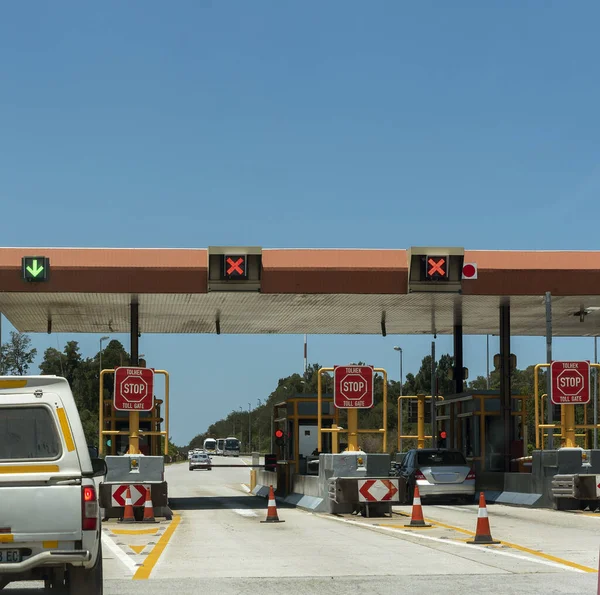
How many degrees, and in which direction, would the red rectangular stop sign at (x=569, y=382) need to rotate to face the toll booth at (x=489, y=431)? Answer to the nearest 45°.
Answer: approximately 180°

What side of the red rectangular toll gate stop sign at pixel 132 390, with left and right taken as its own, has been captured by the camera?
front

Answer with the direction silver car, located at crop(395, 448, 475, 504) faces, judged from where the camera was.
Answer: facing away from the viewer

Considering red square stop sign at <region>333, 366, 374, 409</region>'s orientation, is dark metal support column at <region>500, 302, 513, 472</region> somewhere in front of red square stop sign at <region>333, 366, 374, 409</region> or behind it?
behind

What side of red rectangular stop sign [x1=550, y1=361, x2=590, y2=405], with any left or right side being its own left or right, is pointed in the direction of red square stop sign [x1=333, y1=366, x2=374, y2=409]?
right

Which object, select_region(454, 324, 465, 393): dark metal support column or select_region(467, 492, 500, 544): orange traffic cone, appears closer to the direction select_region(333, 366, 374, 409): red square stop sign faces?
the orange traffic cone

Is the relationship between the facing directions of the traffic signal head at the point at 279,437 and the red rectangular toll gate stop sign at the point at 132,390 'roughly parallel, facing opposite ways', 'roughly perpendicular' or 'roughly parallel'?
roughly parallel

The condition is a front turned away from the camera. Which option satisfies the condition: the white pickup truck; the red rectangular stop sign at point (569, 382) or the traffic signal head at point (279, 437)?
the white pickup truck

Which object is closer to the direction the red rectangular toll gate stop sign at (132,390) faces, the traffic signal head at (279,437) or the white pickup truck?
the white pickup truck

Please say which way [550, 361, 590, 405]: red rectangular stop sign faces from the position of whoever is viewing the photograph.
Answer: facing the viewer

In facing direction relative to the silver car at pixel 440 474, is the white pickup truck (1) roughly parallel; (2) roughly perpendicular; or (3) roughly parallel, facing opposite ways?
roughly parallel

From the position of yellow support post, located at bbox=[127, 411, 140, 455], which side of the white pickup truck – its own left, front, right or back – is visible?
front

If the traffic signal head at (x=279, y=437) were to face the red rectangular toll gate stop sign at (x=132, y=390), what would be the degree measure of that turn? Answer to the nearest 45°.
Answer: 0° — it already faces it

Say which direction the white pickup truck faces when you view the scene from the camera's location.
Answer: facing away from the viewer

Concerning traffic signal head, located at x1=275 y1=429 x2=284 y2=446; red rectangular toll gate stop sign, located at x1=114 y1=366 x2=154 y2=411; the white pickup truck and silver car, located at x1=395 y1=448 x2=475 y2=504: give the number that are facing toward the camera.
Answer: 2

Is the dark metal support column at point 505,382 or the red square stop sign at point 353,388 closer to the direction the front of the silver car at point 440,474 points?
the dark metal support column

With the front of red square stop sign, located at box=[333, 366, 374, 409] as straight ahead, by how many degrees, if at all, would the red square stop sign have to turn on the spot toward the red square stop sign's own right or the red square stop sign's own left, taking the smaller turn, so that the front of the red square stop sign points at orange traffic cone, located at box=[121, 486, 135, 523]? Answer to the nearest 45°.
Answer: approximately 45° to the red square stop sign's own right

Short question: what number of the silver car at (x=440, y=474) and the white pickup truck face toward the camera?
0
